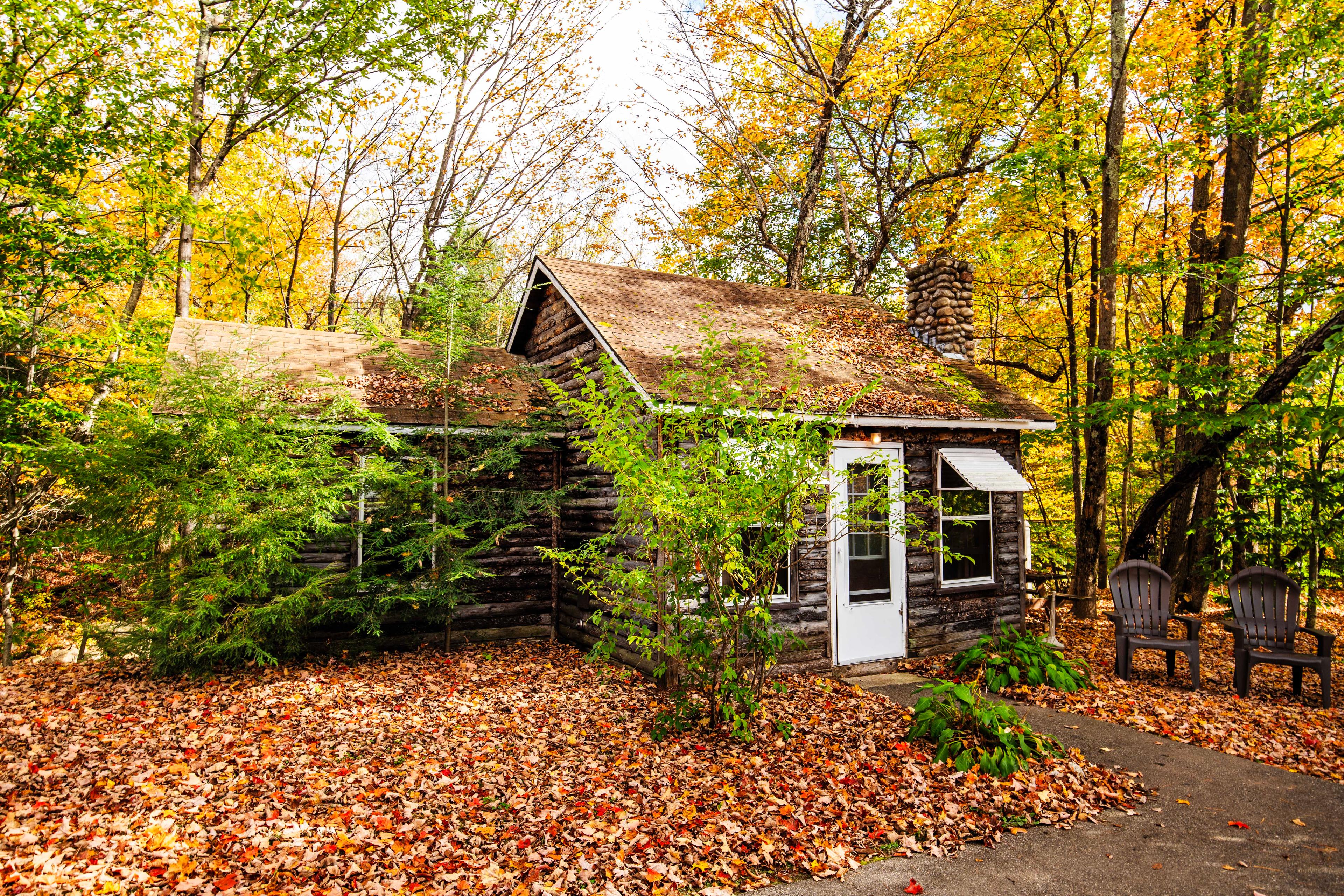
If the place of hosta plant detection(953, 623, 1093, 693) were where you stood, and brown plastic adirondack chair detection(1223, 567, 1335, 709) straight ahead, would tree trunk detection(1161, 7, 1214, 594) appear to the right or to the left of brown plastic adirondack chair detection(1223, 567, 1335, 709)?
left

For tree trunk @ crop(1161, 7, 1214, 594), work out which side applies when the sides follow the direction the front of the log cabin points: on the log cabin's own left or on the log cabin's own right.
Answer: on the log cabin's own left

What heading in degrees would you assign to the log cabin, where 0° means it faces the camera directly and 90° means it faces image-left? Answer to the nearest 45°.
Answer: approximately 315°

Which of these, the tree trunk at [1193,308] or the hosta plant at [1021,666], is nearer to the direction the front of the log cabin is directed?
the hosta plant

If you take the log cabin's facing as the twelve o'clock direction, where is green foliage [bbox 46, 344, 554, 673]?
The green foliage is roughly at 4 o'clock from the log cabin.
